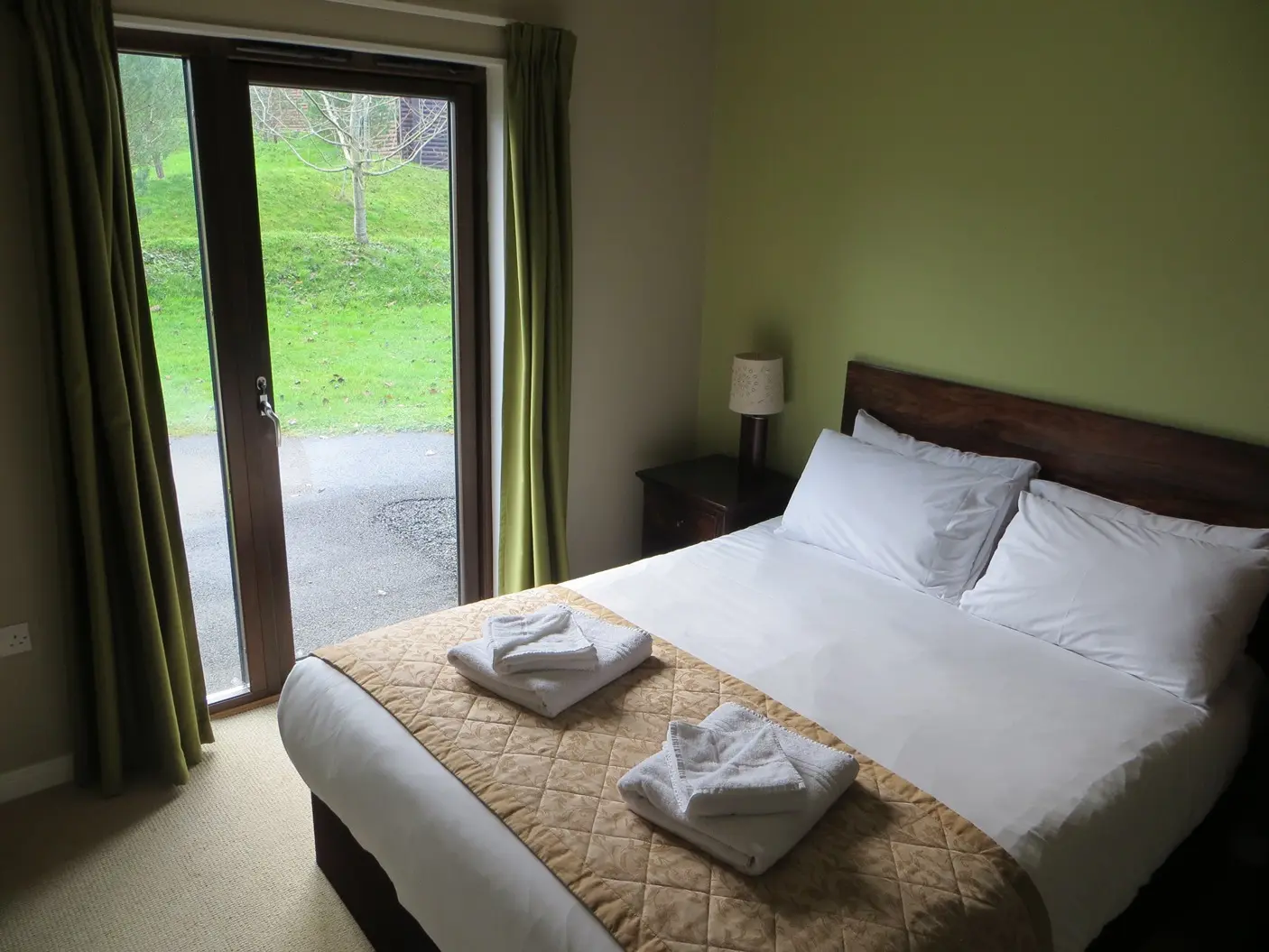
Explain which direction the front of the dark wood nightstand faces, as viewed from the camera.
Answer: facing the viewer and to the left of the viewer

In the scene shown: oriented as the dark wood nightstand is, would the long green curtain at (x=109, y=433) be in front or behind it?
in front

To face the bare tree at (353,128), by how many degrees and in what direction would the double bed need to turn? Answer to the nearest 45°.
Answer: approximately 90° to its right

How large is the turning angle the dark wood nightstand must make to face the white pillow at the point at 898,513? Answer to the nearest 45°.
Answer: approximately 90° to its left

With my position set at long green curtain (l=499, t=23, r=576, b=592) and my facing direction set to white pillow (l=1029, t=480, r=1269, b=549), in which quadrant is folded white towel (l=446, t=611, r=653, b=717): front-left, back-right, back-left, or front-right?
front-right

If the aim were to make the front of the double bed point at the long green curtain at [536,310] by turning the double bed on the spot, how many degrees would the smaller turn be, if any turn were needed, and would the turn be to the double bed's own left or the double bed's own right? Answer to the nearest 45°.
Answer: approximately 90° to the double bed's own right

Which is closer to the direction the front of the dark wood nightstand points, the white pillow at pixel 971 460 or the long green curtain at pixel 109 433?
the long green curtain

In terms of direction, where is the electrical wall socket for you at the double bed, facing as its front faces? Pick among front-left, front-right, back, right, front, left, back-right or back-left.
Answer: front-right

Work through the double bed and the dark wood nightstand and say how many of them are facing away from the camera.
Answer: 0
